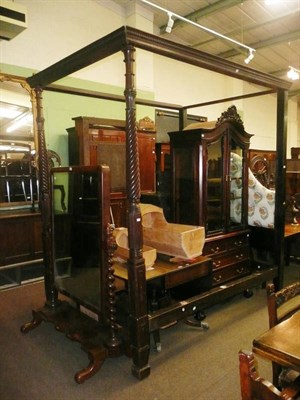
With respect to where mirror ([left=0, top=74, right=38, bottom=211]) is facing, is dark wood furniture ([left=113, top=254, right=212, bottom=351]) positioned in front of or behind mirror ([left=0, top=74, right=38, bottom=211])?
in front

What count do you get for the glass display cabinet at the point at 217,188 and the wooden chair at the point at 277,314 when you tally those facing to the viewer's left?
0

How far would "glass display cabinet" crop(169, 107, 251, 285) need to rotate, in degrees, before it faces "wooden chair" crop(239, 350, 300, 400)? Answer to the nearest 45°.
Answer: approximately 45° to its right

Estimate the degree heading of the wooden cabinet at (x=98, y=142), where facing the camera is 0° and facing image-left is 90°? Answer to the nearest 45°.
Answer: approximately 315°

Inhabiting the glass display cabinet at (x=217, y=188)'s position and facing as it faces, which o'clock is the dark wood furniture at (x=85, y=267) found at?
The dark wood furniture is roughly at 3 o'clock from the glass display cabinet.

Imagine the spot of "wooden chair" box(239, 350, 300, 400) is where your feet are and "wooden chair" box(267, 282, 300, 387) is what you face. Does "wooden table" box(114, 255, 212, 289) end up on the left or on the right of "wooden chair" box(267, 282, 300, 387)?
left

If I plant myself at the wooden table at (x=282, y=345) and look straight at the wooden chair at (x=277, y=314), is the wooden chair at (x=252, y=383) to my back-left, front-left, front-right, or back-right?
back-left

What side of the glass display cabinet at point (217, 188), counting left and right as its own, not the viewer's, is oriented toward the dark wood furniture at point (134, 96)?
right

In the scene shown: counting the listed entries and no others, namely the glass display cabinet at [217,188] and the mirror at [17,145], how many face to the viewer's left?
0

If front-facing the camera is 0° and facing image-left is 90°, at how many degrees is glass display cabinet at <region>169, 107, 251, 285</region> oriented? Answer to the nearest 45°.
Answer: approximately 315°

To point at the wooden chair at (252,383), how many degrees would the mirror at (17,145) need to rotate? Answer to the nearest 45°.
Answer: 0° — it already faces it

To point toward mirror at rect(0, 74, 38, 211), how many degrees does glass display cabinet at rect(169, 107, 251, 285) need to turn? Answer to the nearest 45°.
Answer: approximately 135° to its right

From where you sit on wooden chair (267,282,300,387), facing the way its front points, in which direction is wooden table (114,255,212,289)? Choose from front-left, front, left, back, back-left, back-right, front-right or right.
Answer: back

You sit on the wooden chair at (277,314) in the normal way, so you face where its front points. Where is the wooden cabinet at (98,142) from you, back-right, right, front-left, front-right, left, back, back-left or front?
back
